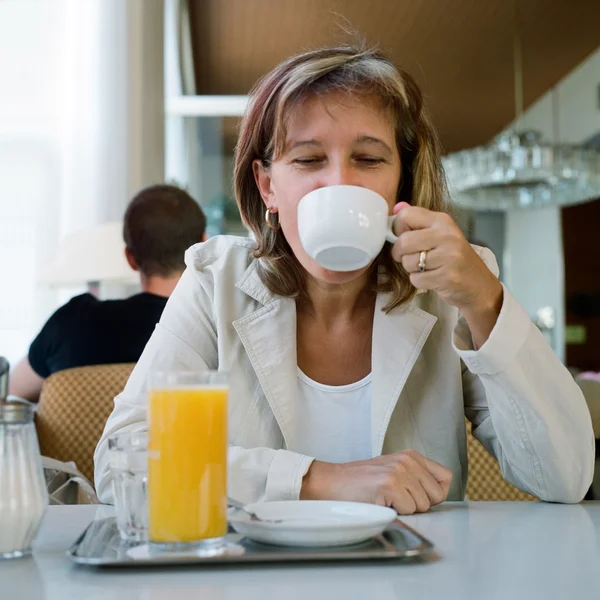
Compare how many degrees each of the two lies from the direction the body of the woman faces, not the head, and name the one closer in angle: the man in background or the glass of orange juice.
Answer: the glass of orange juice

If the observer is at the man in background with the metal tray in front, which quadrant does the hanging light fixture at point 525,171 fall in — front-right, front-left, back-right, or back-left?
back-left

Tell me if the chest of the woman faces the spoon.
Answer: yes

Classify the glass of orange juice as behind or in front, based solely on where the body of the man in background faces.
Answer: behind

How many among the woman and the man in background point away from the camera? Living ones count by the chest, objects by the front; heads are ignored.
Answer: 1

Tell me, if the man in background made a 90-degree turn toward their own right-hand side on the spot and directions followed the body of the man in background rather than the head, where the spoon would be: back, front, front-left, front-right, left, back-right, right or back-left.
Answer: right

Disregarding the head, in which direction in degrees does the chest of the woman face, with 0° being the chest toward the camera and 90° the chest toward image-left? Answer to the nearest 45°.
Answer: approximately 0°

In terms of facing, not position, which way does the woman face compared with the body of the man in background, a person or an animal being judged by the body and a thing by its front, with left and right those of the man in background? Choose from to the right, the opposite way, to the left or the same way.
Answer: the opposite way

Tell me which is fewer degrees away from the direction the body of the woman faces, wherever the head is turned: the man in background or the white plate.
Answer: the white plate

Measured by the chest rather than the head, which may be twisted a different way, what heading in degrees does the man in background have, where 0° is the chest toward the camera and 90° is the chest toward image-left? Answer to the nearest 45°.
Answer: approximately 180°

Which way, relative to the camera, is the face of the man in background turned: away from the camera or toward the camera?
away from the camera

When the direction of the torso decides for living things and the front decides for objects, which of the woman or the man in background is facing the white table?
the woman

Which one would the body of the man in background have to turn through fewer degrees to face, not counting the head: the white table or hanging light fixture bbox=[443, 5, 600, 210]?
the hanging light fixture

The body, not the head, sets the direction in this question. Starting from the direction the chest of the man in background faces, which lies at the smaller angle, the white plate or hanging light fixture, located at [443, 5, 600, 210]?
the hanging light fixture
